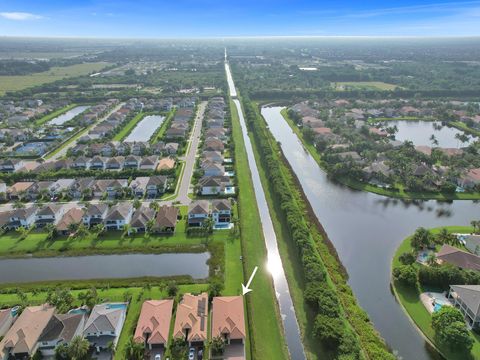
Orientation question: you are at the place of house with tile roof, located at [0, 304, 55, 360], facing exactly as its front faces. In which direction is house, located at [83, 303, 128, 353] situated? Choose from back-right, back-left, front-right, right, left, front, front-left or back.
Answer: left

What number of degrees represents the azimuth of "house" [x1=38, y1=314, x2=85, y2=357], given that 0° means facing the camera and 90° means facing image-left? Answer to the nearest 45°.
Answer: approximately 45°

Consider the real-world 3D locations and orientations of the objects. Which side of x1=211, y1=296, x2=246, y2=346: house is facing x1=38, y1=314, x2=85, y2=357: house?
right

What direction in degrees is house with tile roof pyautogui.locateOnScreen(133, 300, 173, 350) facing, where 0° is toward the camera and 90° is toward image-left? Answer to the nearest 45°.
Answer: approximately 0°

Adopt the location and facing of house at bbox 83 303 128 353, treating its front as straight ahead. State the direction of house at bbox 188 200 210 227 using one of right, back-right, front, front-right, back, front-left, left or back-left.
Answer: back-left

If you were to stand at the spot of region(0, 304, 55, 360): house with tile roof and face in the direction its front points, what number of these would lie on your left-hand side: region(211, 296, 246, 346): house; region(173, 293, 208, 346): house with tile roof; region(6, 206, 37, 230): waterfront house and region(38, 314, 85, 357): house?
3

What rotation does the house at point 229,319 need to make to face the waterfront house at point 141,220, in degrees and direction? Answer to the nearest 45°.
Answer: approximately 135° to its right

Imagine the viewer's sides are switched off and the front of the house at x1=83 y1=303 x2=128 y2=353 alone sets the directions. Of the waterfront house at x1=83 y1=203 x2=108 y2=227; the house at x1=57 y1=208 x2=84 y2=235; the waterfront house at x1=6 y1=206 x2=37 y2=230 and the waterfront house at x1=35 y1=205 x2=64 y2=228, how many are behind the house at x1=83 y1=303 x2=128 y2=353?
4

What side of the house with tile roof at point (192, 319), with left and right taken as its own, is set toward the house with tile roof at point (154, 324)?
right

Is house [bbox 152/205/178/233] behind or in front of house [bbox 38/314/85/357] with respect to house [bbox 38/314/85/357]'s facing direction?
behind
